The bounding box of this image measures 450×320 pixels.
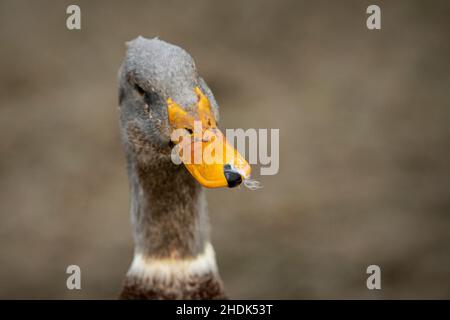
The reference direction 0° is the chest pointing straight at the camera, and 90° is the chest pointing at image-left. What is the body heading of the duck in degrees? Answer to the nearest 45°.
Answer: approximately 315°
